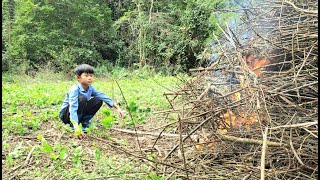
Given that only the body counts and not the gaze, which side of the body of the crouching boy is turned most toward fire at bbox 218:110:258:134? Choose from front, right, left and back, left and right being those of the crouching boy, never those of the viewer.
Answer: front

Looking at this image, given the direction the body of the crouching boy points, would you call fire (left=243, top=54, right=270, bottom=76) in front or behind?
in front

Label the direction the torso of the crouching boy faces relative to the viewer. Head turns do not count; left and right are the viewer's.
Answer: facing the viewer and to the right of the viewer

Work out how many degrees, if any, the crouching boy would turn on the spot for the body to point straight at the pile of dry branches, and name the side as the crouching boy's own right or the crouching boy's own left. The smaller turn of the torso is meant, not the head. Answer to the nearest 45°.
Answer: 0° — they already face it

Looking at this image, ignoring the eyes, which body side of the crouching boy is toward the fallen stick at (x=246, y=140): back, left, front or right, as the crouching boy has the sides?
front

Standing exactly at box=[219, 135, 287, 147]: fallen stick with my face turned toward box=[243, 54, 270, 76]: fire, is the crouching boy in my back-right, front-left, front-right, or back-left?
front-left
